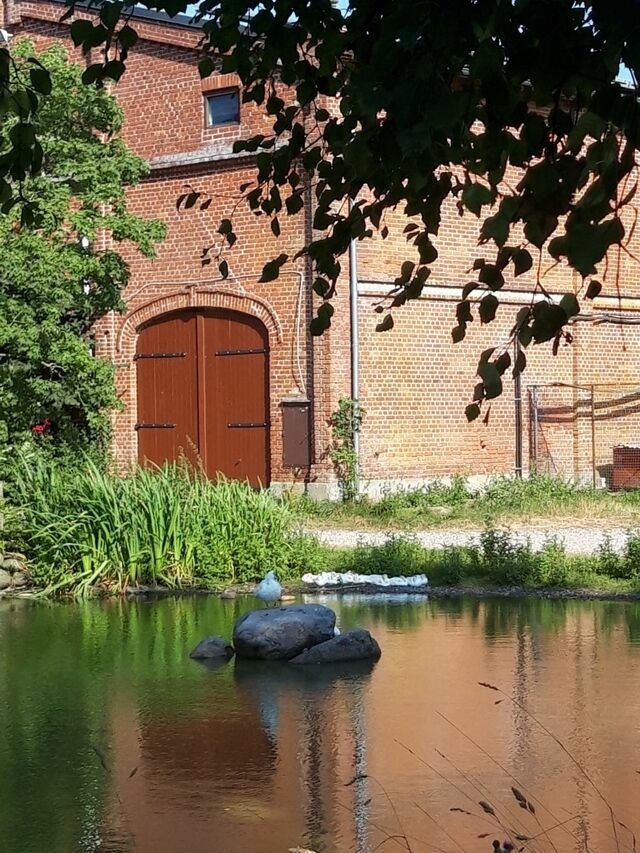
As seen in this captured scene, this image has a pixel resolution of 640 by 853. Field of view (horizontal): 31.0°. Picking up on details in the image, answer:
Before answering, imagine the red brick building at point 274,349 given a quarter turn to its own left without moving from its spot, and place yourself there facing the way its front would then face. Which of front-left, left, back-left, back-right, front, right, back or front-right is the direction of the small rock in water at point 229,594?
right

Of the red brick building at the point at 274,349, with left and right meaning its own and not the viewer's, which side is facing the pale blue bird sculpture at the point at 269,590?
front

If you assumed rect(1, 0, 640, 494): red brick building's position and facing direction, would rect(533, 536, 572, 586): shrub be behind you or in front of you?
in front

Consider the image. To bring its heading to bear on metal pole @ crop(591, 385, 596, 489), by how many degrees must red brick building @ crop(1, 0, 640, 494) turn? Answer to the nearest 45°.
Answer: approximately 90° to its left

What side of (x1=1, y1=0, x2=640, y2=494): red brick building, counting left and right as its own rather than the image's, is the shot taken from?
front

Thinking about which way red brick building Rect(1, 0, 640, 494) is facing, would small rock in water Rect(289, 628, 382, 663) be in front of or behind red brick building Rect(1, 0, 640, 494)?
in front

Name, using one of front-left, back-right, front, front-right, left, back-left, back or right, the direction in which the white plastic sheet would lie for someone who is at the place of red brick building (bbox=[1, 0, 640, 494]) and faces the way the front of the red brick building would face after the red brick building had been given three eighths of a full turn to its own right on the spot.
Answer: back-left

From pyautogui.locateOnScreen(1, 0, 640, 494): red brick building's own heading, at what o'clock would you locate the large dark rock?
The large dark rock is roughly at 12 o'clock from the red brick building.

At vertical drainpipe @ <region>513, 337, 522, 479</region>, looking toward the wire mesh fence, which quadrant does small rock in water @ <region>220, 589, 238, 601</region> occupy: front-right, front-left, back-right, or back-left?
back-right

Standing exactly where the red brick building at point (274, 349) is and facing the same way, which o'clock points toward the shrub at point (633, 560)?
The shrub is roughly at 11 o'clock from the red brick building.

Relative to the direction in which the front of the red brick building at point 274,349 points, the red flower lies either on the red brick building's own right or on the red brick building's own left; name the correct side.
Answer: on the red brick building's own right
